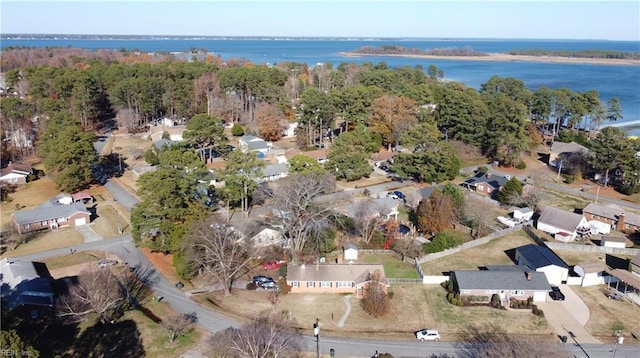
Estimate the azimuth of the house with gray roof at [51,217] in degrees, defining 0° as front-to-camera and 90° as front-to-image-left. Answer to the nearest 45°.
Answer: approximately 315°

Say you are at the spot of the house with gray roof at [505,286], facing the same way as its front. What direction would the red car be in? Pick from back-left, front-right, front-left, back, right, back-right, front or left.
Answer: right

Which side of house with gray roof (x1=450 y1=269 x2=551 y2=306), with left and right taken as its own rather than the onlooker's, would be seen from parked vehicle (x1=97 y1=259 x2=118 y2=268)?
right

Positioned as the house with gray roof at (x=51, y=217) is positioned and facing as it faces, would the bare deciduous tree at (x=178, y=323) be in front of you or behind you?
in front

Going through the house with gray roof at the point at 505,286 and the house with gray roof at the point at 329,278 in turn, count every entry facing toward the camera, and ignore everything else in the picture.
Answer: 2

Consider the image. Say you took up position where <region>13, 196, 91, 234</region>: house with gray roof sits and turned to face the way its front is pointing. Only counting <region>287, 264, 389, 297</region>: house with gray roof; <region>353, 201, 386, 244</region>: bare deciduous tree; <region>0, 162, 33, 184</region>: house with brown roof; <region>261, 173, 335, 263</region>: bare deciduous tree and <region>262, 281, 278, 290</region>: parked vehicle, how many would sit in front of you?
4

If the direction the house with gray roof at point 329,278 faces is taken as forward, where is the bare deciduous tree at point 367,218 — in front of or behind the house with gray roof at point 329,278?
behind

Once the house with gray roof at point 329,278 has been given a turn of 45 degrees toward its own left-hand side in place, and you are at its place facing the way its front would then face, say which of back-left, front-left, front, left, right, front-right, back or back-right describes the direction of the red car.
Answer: back

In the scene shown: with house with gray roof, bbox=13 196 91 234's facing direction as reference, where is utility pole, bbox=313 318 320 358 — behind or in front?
in front

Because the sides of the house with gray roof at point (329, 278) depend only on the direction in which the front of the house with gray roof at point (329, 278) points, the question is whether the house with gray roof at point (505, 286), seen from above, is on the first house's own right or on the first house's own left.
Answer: on the first house's own left

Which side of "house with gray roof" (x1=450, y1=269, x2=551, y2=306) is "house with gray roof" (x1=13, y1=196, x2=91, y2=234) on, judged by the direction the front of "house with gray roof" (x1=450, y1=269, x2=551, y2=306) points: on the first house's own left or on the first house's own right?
on the first house's own right
